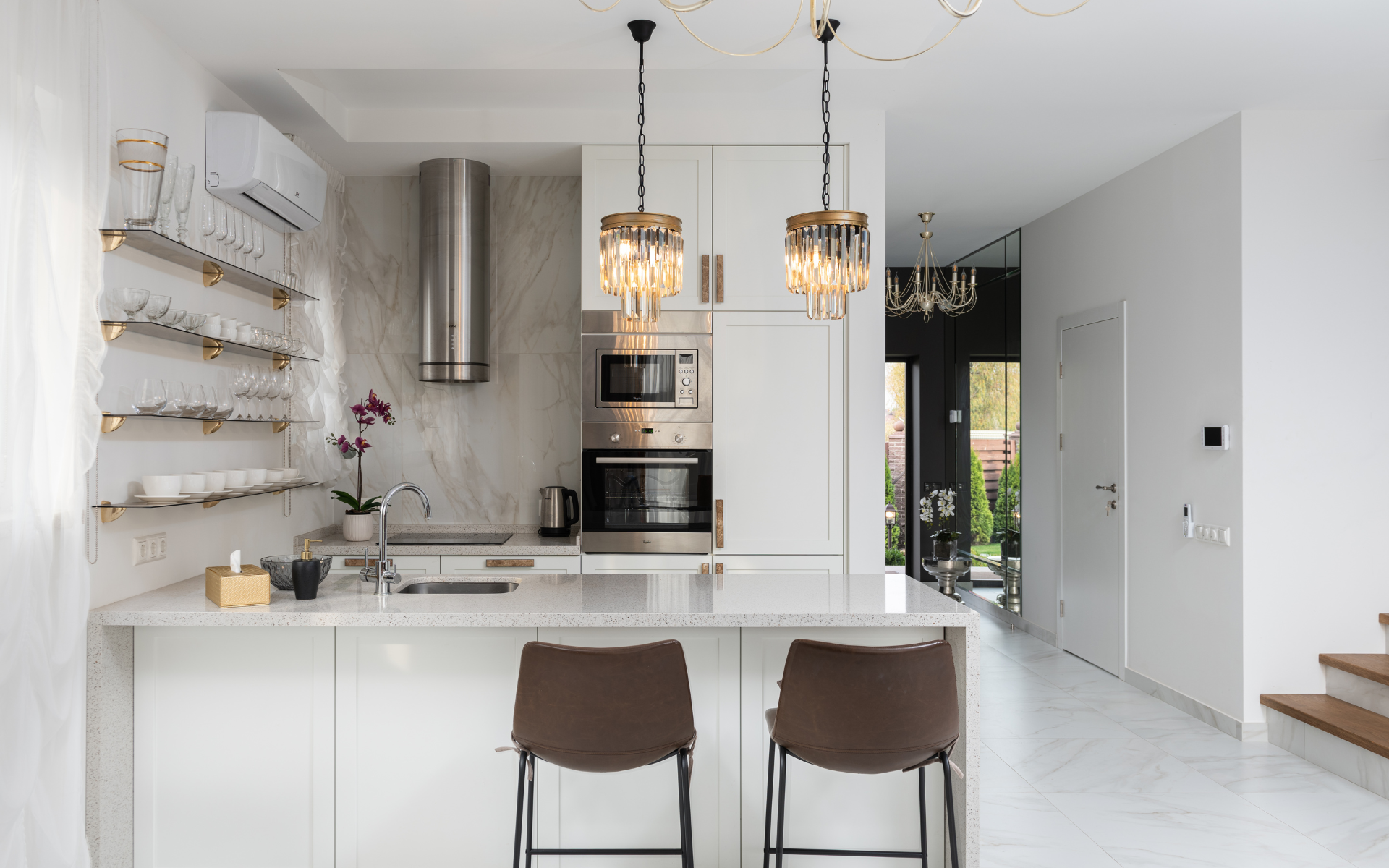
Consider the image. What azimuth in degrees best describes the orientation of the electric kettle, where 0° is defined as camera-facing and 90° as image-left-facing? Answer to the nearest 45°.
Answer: approximately 90°

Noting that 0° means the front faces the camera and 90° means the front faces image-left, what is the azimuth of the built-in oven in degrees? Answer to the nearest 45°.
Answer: approximately 0°

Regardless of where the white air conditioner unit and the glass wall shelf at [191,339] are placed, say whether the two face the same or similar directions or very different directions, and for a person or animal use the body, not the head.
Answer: same or similar directions

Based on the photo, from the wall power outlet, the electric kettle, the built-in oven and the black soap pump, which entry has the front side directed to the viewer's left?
the electric kettle

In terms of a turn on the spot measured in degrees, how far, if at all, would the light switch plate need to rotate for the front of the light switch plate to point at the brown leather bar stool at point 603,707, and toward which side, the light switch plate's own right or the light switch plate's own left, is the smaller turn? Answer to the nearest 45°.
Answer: approximately 45° to the light switch plate's own left

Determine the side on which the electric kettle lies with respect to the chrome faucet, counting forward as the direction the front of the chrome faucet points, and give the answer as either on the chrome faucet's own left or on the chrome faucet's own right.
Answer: on the chrome faucet's own left

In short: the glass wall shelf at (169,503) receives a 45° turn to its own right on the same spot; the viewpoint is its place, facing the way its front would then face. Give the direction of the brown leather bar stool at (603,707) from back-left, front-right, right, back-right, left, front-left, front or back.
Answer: front-left

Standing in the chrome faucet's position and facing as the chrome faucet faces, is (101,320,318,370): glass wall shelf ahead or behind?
behind

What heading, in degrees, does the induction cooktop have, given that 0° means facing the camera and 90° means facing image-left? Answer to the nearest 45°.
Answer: approximately 0°

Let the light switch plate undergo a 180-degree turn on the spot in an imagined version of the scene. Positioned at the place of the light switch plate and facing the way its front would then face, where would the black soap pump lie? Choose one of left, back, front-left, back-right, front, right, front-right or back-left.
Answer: back

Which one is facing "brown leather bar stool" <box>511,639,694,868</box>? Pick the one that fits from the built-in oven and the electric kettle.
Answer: the built-in oven

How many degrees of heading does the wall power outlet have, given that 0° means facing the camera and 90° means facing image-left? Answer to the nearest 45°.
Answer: approximately 315°

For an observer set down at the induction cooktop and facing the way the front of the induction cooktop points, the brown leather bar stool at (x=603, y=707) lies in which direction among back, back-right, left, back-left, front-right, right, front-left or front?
front
